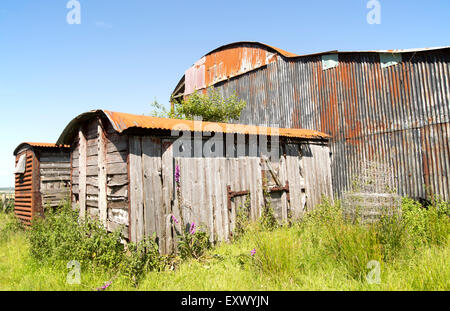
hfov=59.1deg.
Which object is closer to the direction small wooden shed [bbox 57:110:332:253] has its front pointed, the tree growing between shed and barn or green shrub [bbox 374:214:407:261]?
the green shrub

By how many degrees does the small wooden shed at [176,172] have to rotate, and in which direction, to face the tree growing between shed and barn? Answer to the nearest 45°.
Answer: approximately 135° to its left

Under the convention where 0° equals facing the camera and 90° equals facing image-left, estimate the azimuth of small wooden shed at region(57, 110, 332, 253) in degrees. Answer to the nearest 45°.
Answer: approximately 315°

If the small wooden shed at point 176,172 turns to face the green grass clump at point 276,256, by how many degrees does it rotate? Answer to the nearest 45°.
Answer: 0° — it already faces it
